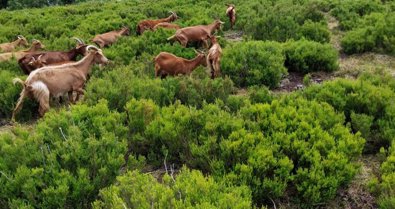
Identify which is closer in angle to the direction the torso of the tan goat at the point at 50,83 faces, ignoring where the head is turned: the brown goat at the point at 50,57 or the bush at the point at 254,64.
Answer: the bush

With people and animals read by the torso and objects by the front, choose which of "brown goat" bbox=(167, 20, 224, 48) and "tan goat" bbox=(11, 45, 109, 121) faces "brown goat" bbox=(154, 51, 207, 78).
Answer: the tan goat

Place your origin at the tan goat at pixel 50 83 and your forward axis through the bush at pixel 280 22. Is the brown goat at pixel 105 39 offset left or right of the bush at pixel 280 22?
left

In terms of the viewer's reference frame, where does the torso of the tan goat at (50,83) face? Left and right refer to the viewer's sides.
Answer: facing to the right of the viewer

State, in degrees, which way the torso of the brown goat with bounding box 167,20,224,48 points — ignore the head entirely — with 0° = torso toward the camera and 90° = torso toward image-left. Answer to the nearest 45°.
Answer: approximately 270°

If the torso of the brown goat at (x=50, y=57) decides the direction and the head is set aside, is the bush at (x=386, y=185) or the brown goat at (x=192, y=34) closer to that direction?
the brown goat

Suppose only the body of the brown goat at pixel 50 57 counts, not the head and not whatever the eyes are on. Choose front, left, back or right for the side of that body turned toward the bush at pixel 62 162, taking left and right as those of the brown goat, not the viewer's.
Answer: right

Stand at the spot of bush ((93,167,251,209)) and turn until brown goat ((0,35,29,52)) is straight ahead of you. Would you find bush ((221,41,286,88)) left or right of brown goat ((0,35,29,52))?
right

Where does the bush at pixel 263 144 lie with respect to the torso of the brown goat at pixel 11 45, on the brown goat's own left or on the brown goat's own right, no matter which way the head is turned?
on the brown goat's own right

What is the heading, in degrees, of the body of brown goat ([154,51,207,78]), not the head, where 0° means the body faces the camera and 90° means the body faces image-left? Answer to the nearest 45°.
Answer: approximately 270°

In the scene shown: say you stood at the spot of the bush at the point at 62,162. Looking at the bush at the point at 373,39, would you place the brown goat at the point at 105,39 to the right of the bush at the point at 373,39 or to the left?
left

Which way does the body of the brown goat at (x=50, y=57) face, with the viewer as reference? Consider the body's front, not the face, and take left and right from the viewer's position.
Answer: facing to the right of the viewer

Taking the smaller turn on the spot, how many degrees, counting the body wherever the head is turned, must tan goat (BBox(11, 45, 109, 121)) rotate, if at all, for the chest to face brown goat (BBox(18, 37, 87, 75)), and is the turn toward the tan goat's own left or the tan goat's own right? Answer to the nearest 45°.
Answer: approximately 90° to the tan goat's own left
